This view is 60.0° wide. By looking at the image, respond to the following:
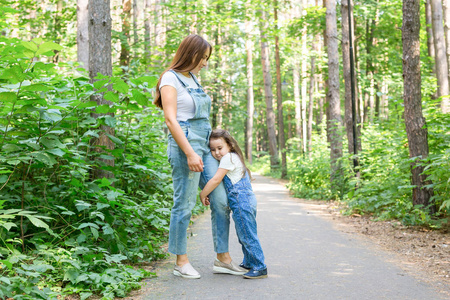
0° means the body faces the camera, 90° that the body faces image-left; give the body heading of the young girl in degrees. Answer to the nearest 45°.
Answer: approximately 90°

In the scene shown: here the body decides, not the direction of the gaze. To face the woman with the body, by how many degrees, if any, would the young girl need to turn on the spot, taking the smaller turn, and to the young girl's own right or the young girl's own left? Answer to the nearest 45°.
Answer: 0° — they already face them

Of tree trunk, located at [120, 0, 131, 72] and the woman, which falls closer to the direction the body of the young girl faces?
the woman

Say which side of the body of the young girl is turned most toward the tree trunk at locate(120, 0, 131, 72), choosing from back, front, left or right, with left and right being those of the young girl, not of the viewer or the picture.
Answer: right
